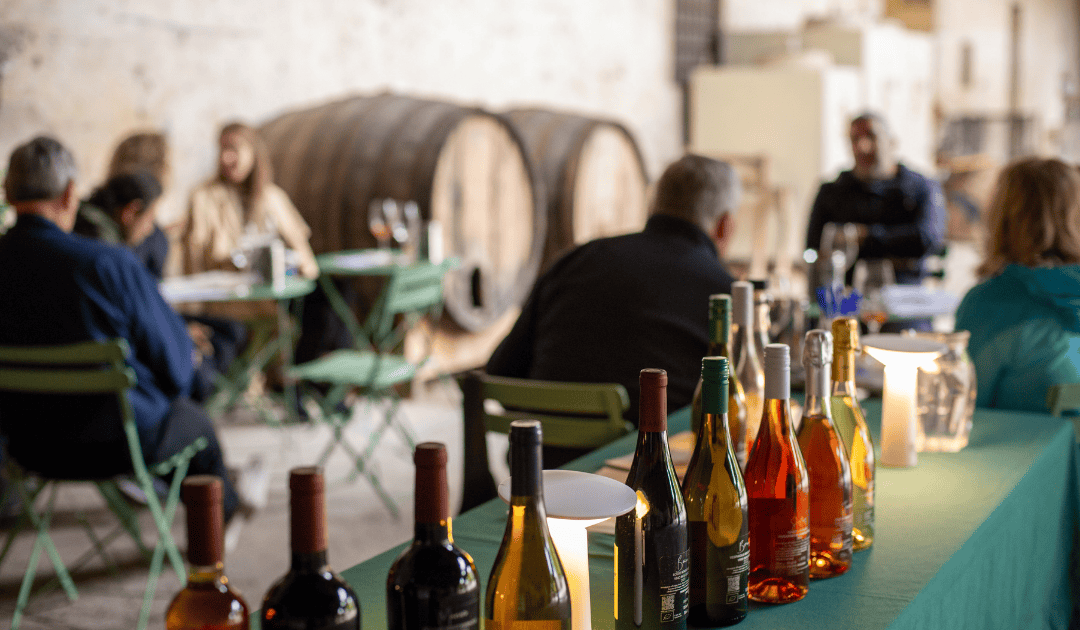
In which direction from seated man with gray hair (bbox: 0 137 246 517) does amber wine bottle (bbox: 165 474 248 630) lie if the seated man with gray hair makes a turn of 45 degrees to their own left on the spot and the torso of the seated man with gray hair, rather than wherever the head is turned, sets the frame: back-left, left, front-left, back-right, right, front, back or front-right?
back

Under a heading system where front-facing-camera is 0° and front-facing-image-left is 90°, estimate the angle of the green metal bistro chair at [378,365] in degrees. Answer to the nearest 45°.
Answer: approximately 45°

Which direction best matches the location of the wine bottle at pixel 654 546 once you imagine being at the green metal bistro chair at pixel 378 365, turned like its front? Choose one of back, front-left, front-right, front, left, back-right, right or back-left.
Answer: front-left

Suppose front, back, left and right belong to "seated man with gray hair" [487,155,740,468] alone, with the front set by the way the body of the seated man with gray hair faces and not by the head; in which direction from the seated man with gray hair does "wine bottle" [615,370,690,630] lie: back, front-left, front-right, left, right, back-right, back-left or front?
back-right

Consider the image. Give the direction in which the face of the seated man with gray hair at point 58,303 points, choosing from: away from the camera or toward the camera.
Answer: away from the camera

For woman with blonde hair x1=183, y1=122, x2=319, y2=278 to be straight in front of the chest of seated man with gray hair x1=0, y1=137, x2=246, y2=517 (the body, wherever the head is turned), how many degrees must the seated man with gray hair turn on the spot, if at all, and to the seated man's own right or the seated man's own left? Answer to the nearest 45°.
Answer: approximately 45° to the seated man's own left

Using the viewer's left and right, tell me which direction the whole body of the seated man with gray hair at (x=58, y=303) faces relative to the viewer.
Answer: facing away from the viewer and to the right of the viewer

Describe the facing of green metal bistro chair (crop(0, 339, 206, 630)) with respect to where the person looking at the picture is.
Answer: facing away from the viewer and to the right of the viewer
